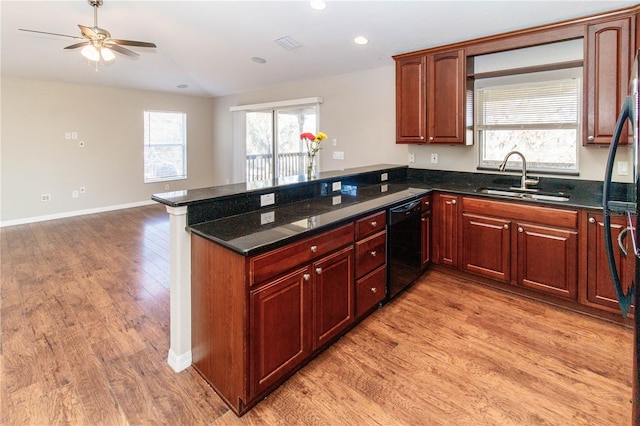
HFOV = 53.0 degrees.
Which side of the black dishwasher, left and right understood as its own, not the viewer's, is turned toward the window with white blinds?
left

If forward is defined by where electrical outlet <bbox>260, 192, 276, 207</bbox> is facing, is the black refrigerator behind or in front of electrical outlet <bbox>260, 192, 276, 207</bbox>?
in front

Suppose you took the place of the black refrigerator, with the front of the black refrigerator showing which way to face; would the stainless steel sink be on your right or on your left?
on your right

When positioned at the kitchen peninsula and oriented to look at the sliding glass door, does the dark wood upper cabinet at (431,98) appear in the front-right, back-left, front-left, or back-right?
front-right

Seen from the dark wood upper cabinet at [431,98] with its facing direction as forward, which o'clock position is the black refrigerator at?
The black refrigerator is roughly at 10 o'clock from the dark wood upper cabinet.

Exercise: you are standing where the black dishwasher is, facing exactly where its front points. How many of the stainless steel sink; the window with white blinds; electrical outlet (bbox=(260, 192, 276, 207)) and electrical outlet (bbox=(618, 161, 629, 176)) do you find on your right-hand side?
1

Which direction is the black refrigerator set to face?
to the viewer's left

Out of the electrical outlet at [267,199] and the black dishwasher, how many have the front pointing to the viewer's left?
0

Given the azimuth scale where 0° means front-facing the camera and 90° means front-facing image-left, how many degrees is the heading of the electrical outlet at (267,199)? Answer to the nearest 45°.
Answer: approximately 315°

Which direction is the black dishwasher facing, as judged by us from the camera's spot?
facing the viewer and to the right of the viewer

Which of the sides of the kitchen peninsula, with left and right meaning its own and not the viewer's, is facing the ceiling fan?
back
